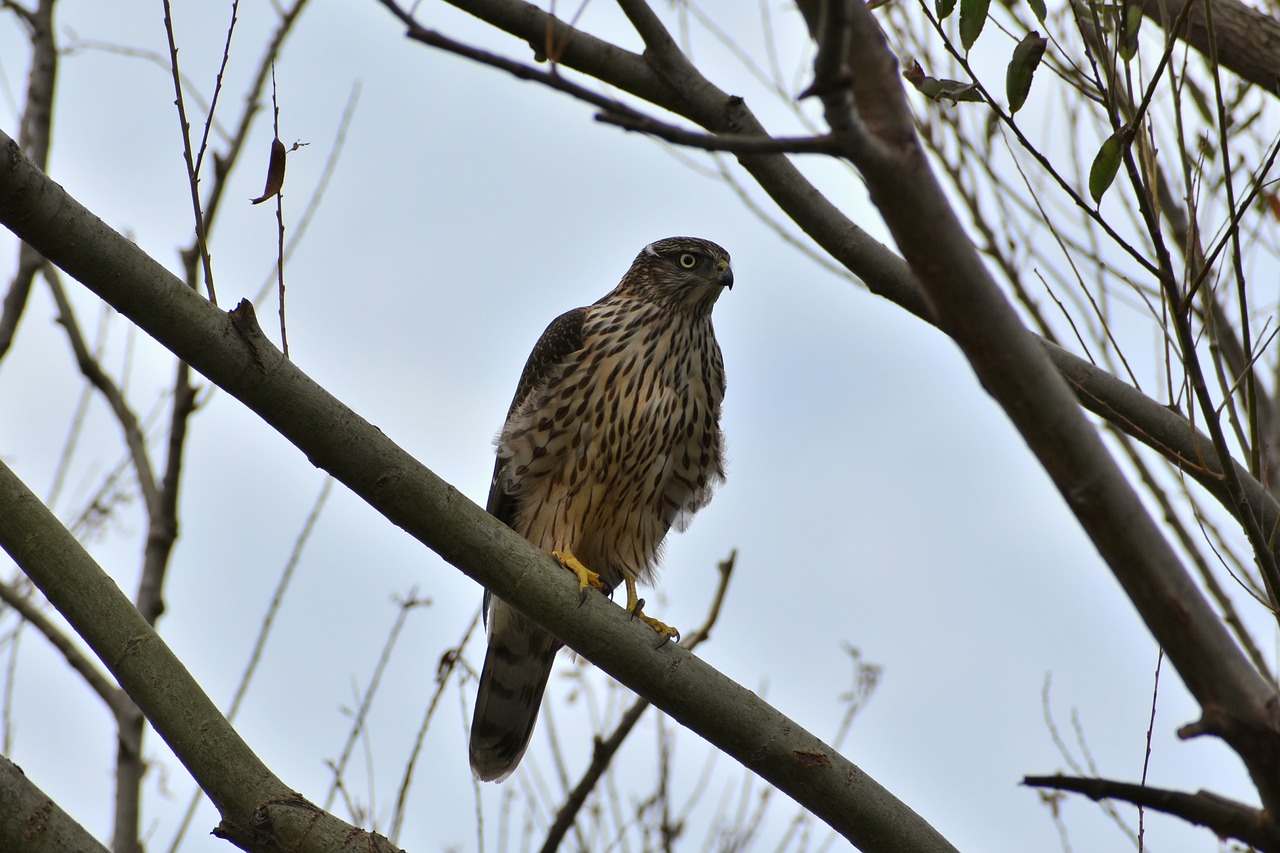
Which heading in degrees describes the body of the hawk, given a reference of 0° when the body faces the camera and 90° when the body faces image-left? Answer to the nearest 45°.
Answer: approximately 315°
